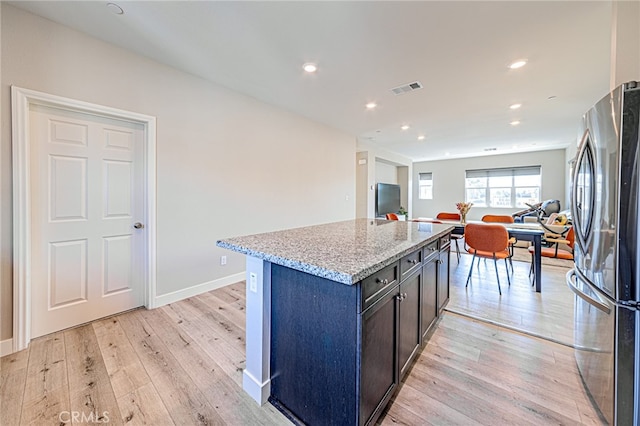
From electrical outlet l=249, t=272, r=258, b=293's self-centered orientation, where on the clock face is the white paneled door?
The white paneled door is roughly at 3 o'clock from the electrical outlet.

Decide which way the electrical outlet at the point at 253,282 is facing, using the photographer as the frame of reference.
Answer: facing the viewer and to the left of the viewer

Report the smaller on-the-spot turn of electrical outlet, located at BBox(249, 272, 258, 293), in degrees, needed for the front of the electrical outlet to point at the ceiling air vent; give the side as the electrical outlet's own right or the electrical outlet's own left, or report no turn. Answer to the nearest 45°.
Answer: approximately 180°

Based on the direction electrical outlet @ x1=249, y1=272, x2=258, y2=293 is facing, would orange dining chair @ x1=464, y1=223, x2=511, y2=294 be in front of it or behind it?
behind

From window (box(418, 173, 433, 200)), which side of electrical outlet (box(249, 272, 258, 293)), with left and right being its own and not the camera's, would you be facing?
back
